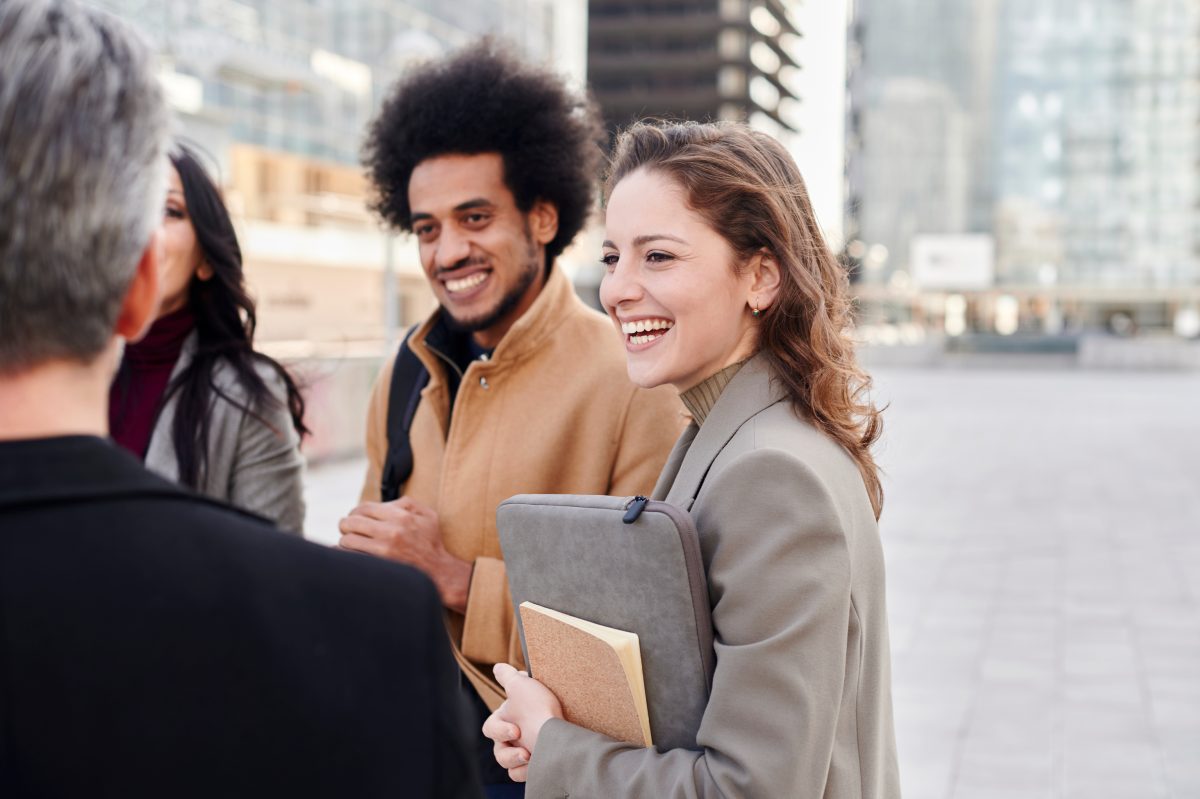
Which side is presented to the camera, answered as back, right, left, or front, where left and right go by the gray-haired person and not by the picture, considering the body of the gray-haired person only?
back

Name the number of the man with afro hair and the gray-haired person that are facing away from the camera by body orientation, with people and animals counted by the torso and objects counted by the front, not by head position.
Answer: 1

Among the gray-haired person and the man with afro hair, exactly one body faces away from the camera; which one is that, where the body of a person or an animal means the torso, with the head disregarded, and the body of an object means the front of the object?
the gray-haired person

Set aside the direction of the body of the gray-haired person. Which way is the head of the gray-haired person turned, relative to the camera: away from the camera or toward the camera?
away from the camera

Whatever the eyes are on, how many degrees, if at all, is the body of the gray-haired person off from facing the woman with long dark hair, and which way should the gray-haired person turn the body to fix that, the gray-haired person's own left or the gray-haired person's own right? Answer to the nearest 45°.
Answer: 0° — they already face them

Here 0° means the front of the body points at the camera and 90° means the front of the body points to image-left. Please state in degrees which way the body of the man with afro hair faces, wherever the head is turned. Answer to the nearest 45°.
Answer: approximately 45°

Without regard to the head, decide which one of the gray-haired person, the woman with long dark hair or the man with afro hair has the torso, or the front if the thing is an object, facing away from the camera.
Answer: the gray-haired person
